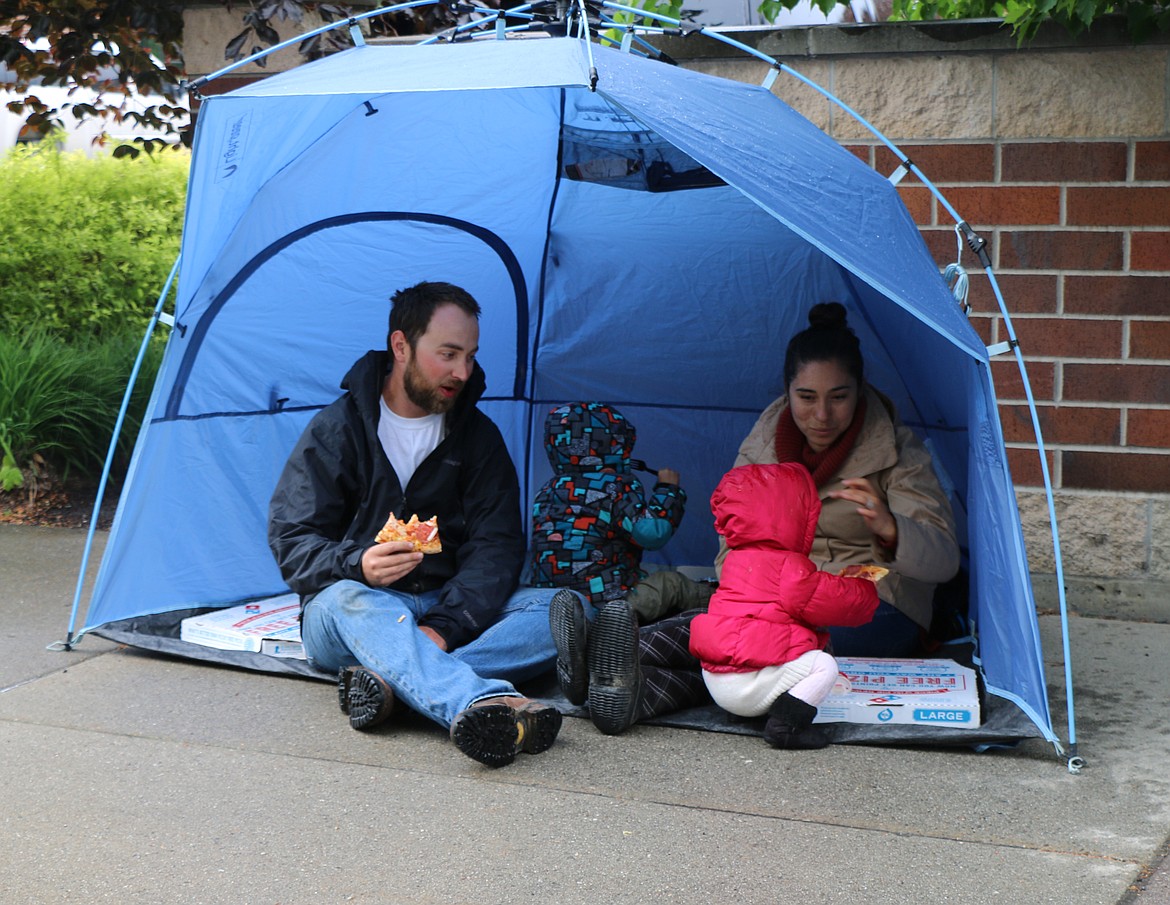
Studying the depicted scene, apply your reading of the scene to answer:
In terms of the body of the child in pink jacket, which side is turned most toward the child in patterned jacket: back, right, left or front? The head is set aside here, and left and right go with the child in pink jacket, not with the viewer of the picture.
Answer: left

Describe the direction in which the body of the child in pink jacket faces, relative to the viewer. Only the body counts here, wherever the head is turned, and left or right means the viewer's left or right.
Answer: facing away from the viewer and to the right of the viewer

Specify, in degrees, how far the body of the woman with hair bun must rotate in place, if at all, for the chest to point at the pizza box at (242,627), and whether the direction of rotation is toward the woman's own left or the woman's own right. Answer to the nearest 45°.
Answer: approximately 45° to the woman's own right

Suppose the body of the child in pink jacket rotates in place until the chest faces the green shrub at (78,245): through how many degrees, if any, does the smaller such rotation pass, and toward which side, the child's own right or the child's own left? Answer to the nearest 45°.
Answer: approximately 90° to the child's own left

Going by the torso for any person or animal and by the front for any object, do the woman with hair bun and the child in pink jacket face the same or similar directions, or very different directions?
very different directions

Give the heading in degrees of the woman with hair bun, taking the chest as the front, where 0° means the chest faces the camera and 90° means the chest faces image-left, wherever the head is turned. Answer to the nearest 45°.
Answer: approximately 45°

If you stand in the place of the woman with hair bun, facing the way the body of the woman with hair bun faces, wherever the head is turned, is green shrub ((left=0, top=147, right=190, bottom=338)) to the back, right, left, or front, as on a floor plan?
right

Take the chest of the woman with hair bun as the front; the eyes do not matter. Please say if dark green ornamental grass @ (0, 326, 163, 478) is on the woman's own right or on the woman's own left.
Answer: on the woman's own right

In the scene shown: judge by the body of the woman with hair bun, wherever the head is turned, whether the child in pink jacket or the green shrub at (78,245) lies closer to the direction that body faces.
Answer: the child in pink jacket
